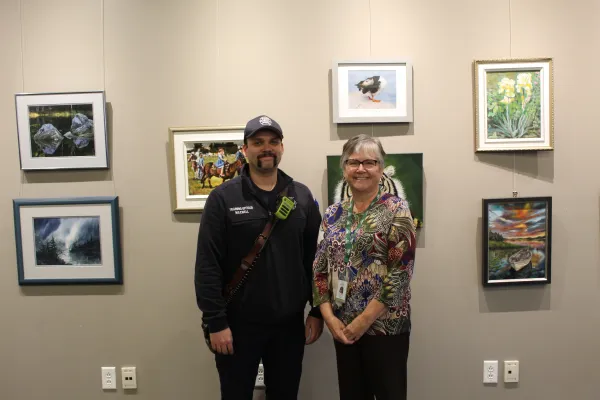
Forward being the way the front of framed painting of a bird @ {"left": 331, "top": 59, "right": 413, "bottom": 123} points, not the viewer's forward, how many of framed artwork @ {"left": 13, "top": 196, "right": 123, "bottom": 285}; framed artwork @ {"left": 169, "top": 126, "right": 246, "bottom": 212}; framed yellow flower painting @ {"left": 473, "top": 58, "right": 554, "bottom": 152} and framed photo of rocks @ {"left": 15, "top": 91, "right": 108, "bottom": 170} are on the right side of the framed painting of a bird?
3

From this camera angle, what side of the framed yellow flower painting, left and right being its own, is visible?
front

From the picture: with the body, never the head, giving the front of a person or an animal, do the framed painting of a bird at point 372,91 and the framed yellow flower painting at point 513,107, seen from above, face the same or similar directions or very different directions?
same or similar directions

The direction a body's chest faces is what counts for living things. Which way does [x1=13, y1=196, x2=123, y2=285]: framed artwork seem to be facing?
toward the camera

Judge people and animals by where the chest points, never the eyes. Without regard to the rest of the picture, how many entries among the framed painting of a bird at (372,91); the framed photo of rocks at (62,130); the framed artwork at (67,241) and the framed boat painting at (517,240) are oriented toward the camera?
4

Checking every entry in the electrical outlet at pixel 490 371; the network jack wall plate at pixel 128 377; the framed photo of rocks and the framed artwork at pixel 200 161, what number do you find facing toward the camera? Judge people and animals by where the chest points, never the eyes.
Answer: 4

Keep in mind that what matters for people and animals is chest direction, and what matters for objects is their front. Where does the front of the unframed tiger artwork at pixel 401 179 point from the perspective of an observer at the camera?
facing the viewer

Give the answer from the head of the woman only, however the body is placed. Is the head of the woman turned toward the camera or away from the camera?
toward the camera

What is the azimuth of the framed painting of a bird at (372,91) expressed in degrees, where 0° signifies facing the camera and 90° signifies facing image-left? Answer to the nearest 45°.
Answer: approximately 0°
